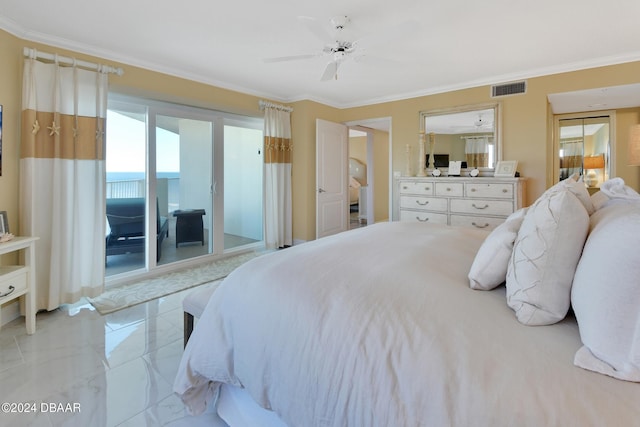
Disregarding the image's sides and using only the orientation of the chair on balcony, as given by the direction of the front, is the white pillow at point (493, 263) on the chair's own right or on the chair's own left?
on the chair's own right

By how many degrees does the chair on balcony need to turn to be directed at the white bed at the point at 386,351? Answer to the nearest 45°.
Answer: approximately 135° to its right
